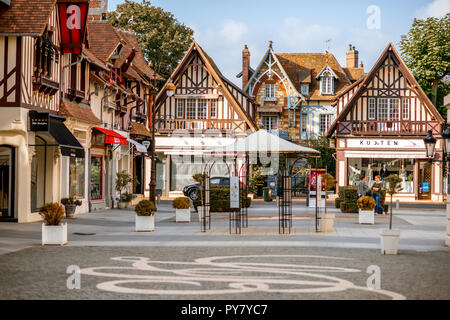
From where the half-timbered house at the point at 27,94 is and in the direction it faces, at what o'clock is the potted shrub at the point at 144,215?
The potted shrub is roughly at 12 o'clock from the half-timbered house.

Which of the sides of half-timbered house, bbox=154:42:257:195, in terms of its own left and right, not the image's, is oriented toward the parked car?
front

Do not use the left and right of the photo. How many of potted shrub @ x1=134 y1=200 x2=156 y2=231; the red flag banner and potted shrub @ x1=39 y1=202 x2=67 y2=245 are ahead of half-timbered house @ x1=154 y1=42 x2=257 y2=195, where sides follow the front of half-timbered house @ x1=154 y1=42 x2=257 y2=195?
3

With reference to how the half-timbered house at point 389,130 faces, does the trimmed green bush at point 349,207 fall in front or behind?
in front

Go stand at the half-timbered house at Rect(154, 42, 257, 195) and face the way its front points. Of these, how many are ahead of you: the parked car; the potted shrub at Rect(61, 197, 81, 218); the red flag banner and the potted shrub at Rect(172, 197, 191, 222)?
4

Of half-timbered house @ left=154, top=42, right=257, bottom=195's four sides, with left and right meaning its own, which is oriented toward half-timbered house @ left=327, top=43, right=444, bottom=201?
left

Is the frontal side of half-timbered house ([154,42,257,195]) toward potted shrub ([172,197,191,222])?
yes

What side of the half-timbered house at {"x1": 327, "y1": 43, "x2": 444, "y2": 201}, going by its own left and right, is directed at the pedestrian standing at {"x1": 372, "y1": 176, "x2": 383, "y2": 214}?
front

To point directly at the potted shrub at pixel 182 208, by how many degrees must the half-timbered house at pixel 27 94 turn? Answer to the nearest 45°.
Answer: approximately 45° to its left

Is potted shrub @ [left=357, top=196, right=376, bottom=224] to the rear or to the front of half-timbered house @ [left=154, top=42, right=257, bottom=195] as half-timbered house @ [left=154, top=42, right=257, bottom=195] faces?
to the front
